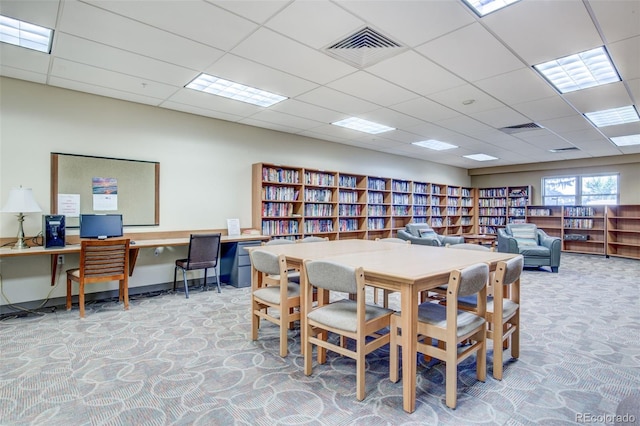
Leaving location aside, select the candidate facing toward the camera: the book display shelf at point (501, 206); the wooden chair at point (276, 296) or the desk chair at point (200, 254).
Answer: the book display shelf

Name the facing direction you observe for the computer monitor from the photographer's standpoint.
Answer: facing the viewer

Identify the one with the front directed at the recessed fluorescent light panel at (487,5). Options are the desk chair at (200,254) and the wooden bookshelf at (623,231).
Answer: the wooden bookshelf

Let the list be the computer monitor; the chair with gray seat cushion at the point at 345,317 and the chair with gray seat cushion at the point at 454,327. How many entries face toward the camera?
1

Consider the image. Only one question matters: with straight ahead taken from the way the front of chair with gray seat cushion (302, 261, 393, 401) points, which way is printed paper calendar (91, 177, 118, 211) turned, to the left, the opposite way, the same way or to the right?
to the right

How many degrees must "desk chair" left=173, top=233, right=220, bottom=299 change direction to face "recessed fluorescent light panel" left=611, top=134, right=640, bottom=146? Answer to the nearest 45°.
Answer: approximately 135° to its right

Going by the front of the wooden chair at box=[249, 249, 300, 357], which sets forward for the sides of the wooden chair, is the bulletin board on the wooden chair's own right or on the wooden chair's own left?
on the wooden chair's own left

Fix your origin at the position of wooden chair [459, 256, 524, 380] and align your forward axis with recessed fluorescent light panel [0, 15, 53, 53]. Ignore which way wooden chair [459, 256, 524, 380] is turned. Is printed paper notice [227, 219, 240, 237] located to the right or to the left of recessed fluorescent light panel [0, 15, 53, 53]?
right

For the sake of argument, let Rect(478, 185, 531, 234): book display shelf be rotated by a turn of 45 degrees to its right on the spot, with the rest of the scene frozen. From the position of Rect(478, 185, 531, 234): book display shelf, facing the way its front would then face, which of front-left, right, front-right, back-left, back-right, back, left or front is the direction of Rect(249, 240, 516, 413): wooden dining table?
front-left

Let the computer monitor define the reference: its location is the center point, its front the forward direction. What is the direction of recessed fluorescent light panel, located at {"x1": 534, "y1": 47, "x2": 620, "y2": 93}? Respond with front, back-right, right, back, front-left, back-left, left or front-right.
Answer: front-left

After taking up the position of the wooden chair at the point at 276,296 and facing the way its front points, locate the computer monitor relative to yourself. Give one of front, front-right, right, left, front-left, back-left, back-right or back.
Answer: left

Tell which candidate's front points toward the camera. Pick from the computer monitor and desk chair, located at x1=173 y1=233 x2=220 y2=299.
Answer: the computer monitor

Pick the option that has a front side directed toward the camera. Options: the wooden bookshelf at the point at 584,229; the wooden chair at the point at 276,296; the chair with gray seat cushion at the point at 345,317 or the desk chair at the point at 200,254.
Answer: the wooden bookshelf

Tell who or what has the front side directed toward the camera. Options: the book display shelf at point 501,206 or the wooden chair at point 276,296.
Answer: the book display shelf

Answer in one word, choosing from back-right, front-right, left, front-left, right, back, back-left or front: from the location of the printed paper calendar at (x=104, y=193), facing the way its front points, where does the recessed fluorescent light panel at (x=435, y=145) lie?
left

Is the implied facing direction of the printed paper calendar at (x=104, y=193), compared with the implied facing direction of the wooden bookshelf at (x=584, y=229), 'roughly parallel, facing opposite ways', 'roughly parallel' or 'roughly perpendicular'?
roughly perpendicular

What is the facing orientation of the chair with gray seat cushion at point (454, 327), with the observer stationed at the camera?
facing away from the viewer and to the left of the viewer
